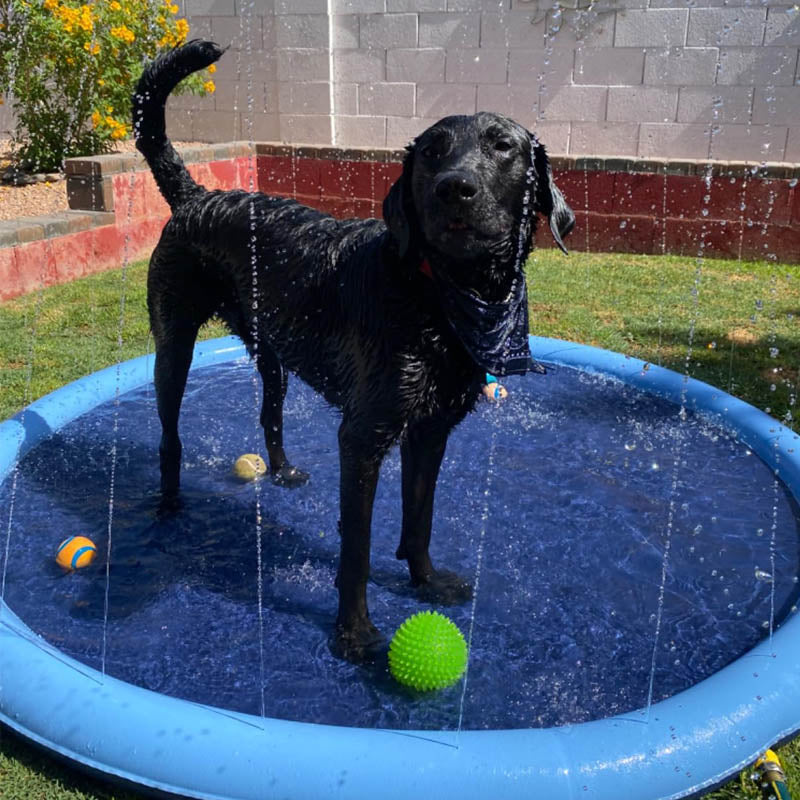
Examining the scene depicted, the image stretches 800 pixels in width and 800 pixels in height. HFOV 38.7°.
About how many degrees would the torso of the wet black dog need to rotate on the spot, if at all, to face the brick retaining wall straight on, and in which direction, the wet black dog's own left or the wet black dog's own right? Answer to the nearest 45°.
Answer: approximately 135° to the wet black dog's own left

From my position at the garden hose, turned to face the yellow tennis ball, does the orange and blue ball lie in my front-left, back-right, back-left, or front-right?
front-left

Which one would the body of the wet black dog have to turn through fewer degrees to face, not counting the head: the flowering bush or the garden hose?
the garden hose

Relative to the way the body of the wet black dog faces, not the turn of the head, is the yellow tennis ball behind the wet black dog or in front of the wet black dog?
behind

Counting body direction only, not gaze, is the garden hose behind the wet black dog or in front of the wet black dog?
in front

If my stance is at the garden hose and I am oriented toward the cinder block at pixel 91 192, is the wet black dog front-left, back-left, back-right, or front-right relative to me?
front-left

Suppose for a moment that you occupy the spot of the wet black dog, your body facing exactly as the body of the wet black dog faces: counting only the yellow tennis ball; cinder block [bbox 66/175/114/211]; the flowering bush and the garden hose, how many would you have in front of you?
1

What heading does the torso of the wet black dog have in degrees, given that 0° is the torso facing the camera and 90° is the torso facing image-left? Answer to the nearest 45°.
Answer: approximately 315°
